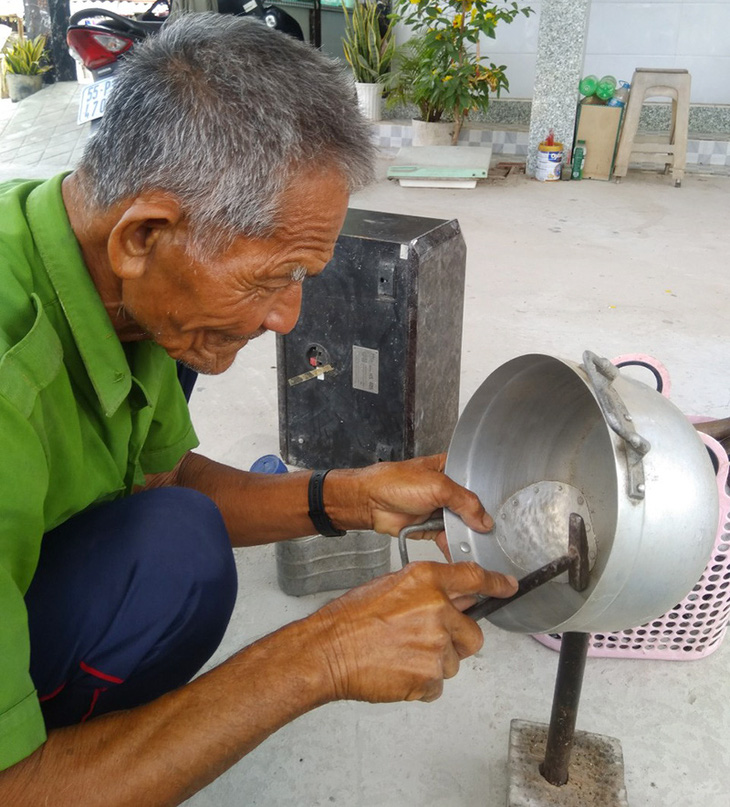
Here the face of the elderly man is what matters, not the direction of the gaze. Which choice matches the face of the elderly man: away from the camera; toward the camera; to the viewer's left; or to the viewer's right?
to the viewer's right

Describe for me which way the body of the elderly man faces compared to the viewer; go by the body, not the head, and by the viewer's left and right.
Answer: facing to the right of the viewer

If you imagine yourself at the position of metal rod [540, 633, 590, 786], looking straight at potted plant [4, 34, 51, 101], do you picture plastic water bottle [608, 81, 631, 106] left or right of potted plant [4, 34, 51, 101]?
right

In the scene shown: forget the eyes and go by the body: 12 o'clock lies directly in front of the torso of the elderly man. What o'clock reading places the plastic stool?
The plastic stool is roughly at 10 o'clock from the elderly man.

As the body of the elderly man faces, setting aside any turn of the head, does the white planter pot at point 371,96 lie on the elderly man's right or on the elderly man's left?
on the elderly man's left

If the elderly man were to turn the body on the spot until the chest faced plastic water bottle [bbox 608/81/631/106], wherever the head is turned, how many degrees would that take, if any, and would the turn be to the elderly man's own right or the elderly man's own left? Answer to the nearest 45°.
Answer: approximately 45° to the elderly man's own left

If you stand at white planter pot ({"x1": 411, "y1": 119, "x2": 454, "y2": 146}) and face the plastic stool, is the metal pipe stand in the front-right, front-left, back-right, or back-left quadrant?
front-right

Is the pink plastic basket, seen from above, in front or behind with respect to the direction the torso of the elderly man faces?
in front

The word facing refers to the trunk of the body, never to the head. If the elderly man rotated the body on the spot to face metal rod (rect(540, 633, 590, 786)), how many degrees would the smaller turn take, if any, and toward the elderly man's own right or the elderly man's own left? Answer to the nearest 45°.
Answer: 0° — they already face it

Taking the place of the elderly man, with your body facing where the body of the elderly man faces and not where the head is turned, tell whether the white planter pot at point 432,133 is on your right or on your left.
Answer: on your left

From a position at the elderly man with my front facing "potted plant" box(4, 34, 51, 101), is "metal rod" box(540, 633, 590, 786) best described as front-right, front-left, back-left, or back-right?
back-right
